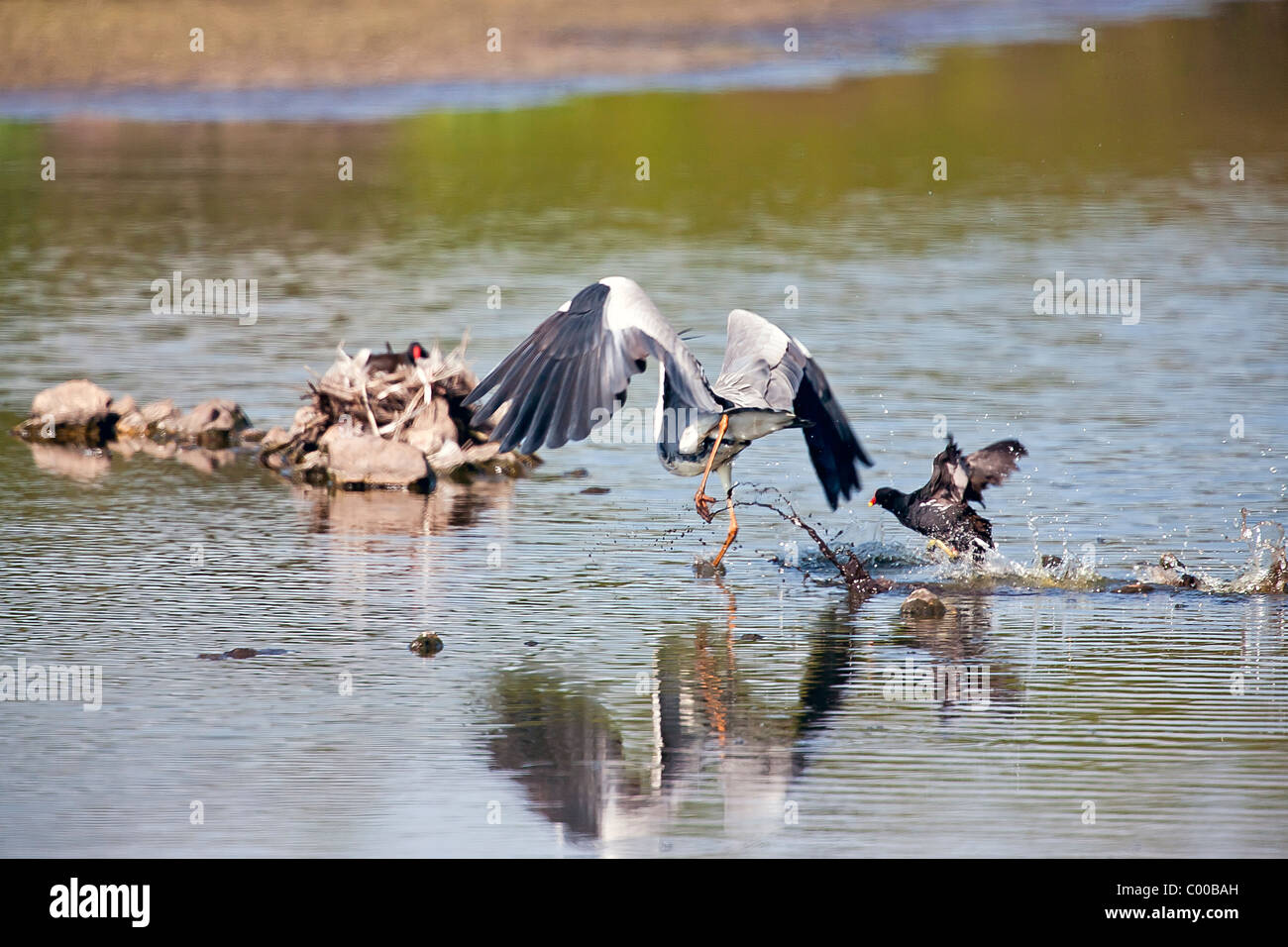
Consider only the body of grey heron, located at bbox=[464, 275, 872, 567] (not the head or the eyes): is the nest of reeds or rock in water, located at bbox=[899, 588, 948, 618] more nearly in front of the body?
the nest of reeds

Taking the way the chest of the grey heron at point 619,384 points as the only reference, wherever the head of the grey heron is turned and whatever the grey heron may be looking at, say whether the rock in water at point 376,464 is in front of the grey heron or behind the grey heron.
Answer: in front

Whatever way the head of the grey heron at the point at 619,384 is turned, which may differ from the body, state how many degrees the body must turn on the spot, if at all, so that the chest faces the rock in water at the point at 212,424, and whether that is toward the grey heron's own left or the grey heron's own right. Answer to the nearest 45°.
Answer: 0° — it already faces it

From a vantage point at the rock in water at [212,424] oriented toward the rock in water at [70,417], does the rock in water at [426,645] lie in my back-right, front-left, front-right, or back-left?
back-left

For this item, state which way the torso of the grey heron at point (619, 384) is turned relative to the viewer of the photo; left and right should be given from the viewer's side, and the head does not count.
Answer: facing away from the viewer and to the left of the viewer

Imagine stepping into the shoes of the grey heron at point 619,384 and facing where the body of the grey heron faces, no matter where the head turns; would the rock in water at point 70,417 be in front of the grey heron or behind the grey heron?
in front

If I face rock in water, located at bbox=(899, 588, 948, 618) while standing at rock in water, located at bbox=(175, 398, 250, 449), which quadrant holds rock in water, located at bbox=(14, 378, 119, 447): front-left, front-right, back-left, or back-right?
back-right

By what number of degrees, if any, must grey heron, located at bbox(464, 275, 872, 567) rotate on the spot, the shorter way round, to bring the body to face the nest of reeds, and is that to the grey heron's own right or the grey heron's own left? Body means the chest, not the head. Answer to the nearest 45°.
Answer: approximately 45° to the grey heron's own right
